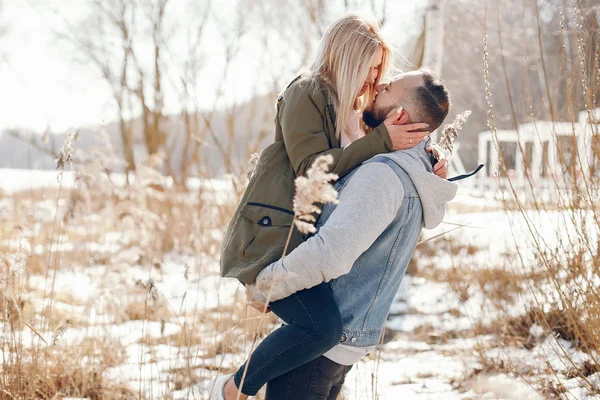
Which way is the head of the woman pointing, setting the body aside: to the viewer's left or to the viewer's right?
to the viewer's right

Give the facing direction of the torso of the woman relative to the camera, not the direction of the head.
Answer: to the viewer's right

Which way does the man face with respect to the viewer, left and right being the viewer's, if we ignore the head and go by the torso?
facing to the left of the viewer

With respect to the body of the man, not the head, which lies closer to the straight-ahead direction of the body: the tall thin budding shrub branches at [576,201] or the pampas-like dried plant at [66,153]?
the pampas-like dried plant

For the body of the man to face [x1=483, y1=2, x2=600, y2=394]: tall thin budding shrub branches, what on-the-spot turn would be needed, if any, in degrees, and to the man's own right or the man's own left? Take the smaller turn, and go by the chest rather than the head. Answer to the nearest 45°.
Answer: approximately 135° to the man's own right

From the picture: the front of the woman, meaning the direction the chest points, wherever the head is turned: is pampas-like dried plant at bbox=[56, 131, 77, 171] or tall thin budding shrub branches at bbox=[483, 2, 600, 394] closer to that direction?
the tall thin budding shrub branches

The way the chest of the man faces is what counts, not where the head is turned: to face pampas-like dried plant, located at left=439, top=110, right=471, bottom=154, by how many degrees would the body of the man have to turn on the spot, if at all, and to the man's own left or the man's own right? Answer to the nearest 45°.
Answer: approximately 135° to the man's own right

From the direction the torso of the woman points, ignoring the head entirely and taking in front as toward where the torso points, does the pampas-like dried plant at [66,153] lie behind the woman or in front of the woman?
behind
